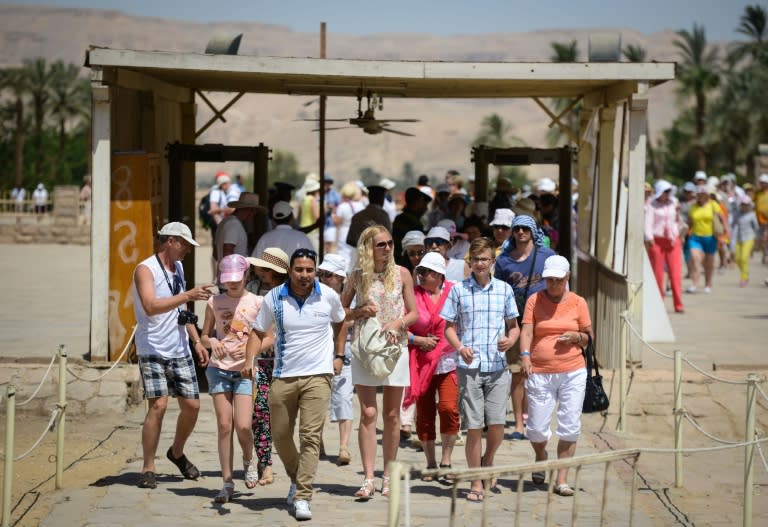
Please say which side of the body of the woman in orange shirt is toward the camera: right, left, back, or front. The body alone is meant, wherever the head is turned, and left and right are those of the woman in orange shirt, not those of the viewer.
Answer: front

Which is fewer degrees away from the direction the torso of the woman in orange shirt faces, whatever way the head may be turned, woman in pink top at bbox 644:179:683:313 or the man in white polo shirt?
the man in white polo shirt

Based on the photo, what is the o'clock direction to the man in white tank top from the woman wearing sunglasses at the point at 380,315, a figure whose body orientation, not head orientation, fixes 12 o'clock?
The man in white tank top is roughly at 3 o'clock from the woman wearing sunglasses.

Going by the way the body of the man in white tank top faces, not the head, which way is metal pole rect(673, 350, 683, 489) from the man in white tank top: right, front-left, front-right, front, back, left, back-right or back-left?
front-left

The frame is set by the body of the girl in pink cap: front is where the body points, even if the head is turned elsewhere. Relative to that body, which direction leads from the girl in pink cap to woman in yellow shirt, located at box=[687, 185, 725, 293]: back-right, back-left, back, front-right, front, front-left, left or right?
back-left

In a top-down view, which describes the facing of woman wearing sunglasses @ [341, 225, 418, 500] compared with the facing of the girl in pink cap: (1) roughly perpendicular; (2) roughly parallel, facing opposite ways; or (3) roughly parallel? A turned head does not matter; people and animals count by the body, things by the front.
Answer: roughly parallel

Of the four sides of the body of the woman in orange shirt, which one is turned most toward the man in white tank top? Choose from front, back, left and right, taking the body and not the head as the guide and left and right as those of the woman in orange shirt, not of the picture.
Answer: right

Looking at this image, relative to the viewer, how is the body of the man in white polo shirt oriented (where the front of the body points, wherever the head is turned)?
toward the camera

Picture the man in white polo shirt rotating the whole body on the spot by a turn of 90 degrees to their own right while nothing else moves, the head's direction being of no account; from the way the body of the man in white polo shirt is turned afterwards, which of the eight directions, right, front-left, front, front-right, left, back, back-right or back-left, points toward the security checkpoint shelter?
right

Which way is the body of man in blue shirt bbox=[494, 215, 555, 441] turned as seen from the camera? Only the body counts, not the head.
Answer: toward the camera

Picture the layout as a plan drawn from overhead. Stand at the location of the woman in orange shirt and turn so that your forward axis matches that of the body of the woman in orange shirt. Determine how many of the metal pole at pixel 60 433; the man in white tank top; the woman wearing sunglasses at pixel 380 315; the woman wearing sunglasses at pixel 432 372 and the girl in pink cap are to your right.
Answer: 5

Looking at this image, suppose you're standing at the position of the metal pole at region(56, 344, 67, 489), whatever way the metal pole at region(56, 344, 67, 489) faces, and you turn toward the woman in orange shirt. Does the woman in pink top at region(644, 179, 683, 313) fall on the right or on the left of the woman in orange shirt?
left

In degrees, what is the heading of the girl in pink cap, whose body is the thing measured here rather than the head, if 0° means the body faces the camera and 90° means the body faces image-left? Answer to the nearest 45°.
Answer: approximately 0°

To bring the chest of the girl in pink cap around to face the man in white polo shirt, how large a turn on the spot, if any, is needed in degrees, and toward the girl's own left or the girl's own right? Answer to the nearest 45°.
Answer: approximately 45° to the girl's own left
